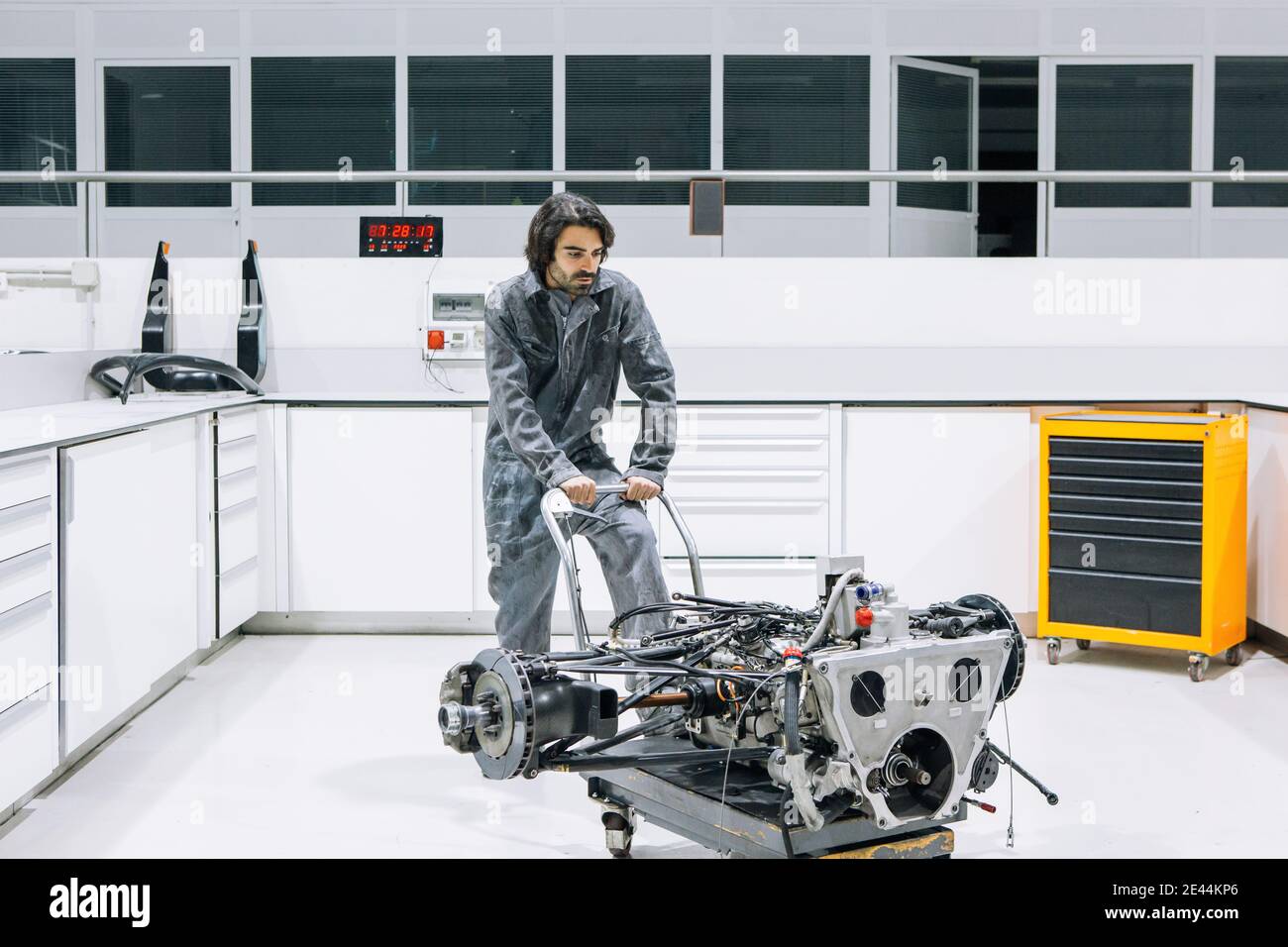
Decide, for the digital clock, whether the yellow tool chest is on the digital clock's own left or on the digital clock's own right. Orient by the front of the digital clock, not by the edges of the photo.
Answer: on the digital clock's own left

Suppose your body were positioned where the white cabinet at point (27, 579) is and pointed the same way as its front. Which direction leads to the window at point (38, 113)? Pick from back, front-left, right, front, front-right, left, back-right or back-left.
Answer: back-left

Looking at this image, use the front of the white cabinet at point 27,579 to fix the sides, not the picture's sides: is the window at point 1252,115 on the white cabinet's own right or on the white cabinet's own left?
on the white cabinet's own left

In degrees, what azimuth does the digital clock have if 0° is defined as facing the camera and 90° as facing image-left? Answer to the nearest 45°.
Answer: approximately 0°

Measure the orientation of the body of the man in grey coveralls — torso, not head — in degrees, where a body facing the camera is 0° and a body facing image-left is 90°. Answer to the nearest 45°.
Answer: approximately 315°

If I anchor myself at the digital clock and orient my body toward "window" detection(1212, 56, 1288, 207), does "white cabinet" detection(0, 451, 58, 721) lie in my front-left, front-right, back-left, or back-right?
back-right

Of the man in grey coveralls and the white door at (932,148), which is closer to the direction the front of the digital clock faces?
the man in grey coveralls
